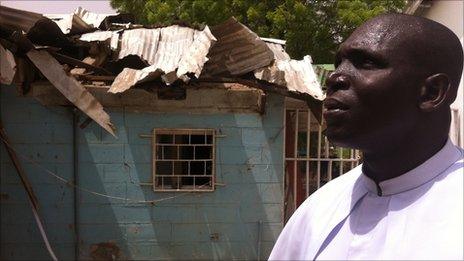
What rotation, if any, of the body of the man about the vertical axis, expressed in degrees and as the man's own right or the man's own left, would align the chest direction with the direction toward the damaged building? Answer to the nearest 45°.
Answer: approximately 90° to the man's own right

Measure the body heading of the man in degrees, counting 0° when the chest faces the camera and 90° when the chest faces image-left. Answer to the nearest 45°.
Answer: approximately 45°

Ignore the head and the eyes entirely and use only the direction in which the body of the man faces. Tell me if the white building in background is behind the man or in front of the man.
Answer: behind

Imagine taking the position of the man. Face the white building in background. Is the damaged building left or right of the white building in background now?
left
